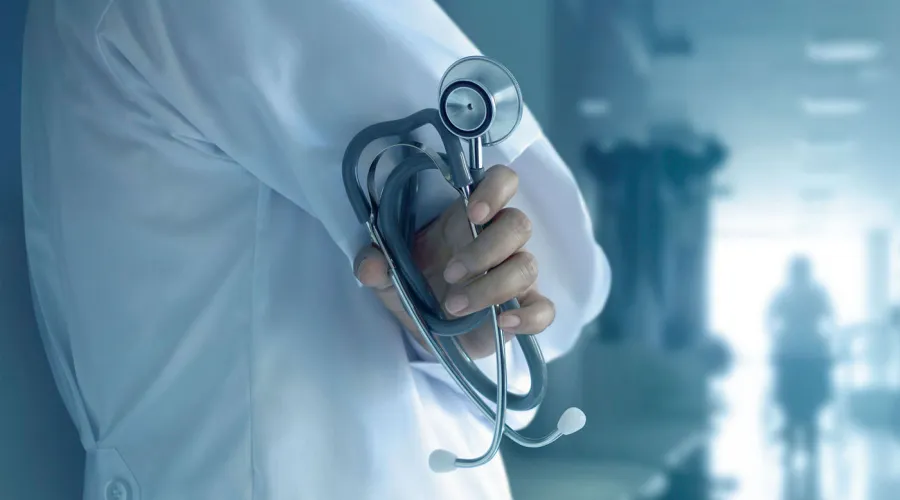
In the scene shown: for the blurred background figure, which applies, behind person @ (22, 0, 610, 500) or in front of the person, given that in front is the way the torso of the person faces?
in front

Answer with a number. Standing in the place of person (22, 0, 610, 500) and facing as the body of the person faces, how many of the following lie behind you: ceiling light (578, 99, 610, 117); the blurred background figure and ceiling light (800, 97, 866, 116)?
0

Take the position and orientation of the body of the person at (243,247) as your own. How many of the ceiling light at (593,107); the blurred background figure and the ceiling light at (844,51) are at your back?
0

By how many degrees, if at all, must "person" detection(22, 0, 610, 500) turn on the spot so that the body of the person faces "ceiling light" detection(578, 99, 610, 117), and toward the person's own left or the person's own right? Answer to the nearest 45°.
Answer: approximately 45° to the person's own left

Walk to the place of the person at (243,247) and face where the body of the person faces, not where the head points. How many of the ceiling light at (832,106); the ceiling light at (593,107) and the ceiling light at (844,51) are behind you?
0

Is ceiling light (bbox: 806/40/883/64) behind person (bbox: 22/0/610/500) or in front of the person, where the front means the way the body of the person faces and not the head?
in front
